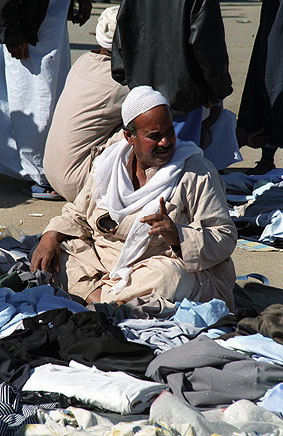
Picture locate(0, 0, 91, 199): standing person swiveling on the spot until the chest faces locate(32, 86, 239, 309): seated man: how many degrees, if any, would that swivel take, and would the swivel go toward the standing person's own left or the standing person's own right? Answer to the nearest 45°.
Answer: approximately 90° to the standing person's own right

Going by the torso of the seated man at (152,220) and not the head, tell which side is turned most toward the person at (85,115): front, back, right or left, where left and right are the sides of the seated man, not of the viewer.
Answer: back

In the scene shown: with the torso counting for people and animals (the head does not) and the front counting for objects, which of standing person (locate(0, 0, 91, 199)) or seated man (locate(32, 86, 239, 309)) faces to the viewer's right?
the standing person

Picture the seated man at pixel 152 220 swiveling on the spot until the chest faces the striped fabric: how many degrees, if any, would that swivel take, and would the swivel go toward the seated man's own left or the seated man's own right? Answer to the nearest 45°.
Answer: approximately 45° to the seated man's own right

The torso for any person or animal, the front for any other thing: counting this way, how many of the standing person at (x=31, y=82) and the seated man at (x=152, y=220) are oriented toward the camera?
1

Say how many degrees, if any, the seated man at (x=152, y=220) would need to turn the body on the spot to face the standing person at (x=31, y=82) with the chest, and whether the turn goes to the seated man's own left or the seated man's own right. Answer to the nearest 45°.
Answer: approximately 180°

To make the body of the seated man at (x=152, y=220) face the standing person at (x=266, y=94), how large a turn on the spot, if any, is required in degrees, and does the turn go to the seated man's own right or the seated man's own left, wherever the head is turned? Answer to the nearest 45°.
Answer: approximately 180°

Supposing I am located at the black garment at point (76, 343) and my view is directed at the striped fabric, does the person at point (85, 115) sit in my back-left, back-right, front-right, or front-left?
back-right

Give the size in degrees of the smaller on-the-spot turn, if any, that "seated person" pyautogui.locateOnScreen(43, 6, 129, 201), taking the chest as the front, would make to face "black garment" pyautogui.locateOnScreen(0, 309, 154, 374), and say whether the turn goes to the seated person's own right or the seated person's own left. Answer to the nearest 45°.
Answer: approximately 135° to the seated person's own right

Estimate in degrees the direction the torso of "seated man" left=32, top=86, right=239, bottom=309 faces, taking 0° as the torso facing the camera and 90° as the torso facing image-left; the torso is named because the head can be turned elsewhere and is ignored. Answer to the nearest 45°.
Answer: approximately 0°

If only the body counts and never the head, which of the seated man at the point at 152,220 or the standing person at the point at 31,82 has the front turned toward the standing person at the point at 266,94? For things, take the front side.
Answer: the standing person at the point at 31,82

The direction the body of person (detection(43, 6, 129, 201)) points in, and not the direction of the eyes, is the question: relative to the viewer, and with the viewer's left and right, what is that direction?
facing away from the viewer and to the right of the viewer
